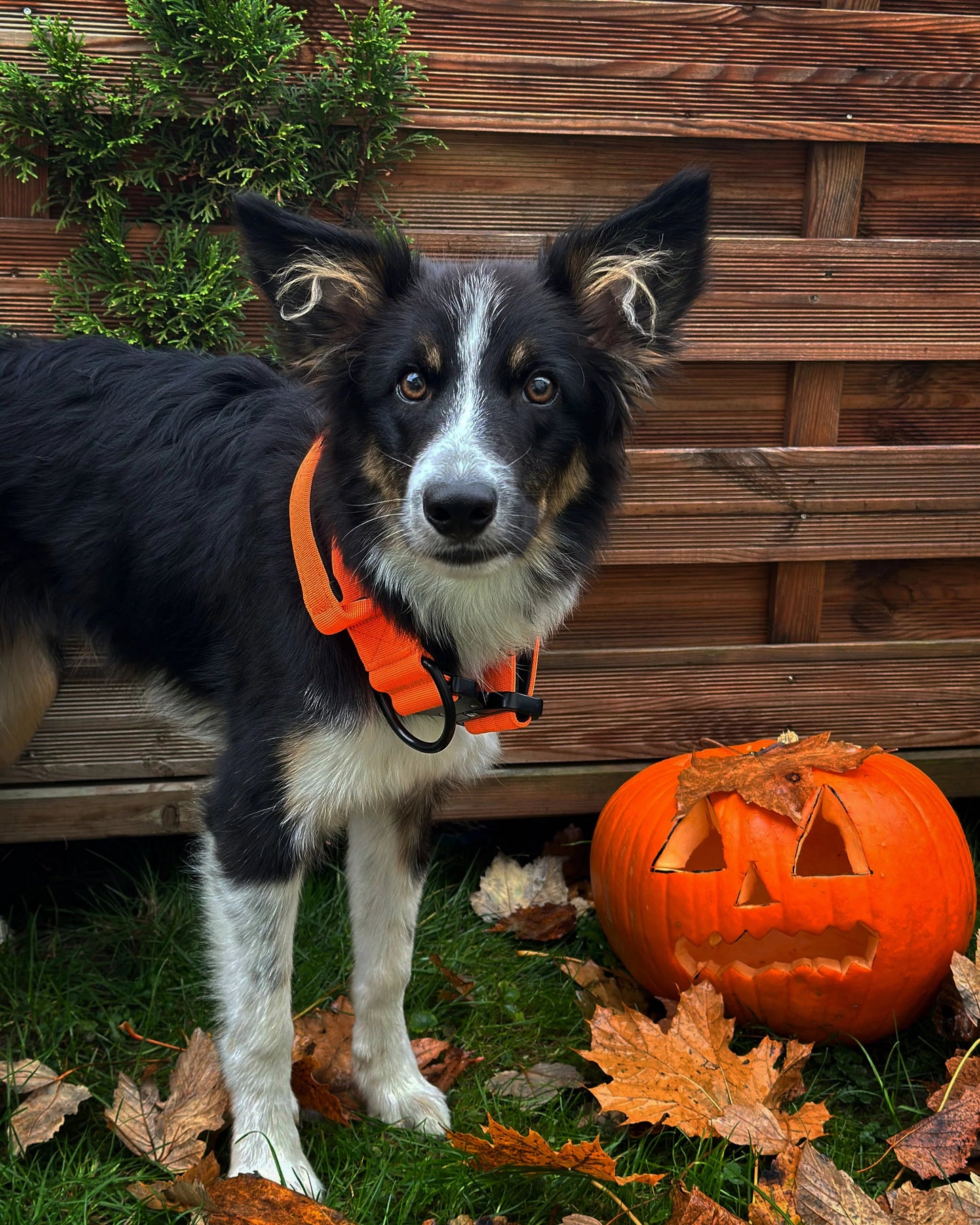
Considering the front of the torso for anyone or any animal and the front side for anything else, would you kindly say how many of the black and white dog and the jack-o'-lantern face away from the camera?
0

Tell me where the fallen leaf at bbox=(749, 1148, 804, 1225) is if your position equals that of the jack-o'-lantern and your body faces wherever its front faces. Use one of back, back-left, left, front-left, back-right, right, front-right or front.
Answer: front

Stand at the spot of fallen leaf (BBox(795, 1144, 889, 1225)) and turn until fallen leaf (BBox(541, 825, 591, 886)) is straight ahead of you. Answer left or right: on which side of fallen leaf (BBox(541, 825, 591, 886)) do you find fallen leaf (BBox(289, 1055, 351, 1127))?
left

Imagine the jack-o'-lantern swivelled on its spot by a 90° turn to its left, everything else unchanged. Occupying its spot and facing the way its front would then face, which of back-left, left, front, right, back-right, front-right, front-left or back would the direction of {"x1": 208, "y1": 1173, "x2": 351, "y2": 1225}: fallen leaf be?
back-right

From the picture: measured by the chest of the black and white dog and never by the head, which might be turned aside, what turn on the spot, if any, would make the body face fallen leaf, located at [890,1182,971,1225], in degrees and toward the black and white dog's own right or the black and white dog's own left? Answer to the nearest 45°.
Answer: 0° — it already faces it

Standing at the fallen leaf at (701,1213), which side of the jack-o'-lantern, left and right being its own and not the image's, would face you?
front

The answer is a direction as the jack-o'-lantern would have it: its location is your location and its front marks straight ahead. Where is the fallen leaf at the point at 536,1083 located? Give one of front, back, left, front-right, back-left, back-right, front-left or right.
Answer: front-right

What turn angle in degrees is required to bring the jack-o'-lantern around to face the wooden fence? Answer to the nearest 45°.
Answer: approximately 180°

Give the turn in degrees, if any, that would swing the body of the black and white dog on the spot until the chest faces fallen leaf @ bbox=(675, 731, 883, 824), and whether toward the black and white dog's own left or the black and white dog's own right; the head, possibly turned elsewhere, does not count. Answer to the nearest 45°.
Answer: approximately 45° to the black and white dog's own left

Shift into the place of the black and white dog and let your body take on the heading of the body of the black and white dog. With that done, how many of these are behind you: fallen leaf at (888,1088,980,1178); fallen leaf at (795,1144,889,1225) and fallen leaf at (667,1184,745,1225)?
0

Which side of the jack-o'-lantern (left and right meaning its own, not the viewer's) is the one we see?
front

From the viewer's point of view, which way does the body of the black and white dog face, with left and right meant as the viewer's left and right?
facing the viewer and to the right of the viewer

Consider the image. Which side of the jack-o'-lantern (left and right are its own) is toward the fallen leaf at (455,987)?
right

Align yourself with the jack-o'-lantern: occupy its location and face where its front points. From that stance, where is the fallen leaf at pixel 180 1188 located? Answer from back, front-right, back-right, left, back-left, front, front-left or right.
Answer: front-right

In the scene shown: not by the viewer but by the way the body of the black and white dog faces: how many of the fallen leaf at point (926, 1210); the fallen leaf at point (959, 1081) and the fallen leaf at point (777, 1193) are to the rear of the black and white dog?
0
